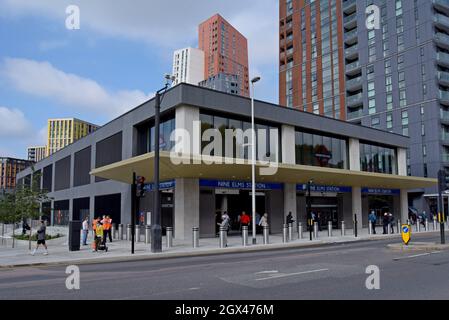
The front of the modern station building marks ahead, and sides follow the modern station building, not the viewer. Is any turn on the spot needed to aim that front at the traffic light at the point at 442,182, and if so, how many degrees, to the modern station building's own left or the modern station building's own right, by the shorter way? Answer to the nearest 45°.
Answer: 0° — it already faces it

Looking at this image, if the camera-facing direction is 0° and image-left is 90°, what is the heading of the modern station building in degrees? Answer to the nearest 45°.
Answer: approximately 315°
